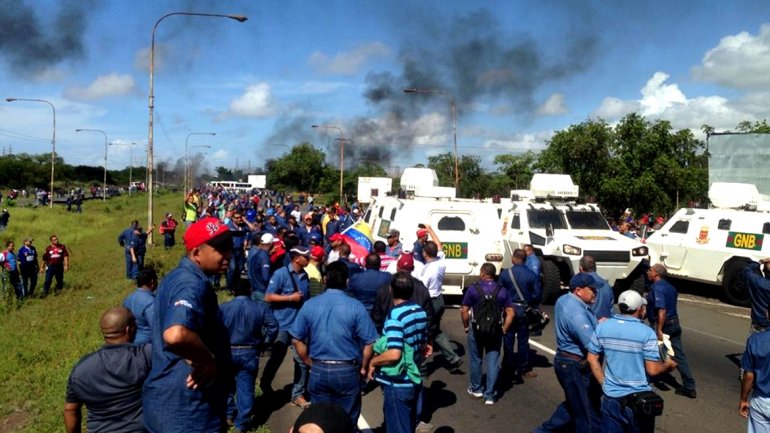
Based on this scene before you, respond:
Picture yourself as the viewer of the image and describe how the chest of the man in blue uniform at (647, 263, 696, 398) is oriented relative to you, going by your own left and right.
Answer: facing to the left of the viewer

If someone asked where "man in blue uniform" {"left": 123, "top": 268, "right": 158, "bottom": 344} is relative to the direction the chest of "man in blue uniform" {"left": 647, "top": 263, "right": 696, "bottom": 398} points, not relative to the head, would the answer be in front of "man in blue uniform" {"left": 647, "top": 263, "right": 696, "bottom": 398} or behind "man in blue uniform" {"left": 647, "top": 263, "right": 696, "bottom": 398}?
in front

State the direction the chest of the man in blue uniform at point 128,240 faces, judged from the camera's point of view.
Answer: to the viewer's right

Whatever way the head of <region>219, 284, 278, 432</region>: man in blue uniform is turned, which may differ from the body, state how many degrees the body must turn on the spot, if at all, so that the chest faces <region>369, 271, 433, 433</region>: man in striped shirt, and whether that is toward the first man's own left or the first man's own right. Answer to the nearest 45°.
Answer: approximately 135° to the first man's own right

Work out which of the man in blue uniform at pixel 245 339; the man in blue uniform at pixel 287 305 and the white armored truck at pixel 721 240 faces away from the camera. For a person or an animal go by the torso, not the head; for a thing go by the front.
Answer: the man in blue uniform at pixel 245 339

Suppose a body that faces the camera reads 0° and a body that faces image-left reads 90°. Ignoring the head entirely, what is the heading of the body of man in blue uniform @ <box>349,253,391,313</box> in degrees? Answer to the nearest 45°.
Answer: approximately 180°

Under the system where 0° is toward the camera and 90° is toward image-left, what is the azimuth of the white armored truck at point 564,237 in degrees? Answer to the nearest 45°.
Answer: approximately 315°

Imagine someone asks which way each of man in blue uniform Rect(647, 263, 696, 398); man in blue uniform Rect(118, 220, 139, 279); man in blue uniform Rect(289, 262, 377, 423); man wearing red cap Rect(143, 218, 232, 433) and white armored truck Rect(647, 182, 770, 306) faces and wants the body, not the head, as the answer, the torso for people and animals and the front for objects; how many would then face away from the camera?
1

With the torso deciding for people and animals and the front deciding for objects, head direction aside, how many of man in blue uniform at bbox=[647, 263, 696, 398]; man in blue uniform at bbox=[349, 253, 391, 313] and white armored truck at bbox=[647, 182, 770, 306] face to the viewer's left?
2

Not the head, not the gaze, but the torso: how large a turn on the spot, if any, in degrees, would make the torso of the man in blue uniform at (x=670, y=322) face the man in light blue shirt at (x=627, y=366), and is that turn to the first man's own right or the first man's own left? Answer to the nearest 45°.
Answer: approximately 90° to the first man's own left

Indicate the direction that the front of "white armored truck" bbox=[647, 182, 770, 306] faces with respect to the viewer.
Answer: facing to the left of the viewer

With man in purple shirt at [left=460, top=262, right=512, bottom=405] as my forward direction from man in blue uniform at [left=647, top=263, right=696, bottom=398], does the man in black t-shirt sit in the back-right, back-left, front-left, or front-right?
front-left

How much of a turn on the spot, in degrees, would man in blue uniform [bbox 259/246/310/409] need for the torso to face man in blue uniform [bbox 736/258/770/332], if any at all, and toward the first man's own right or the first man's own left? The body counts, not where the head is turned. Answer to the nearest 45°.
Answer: approximately 45° to the first man's own left

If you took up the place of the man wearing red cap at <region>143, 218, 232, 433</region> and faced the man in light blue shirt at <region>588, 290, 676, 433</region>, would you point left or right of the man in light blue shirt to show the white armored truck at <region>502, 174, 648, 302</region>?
left

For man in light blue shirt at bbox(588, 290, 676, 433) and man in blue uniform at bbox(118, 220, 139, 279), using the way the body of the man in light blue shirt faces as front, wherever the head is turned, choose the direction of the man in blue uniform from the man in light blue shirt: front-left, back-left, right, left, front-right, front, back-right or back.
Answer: left

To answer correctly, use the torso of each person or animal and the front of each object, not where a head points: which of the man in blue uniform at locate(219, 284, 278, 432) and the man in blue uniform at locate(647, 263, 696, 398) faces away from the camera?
the man in blue uniform at locate(219, 284, 278, 432)

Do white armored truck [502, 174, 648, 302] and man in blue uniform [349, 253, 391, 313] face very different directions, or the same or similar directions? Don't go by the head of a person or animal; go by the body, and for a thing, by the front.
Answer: very different directions

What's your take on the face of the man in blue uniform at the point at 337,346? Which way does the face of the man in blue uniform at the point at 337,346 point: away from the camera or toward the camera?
away from the camera
